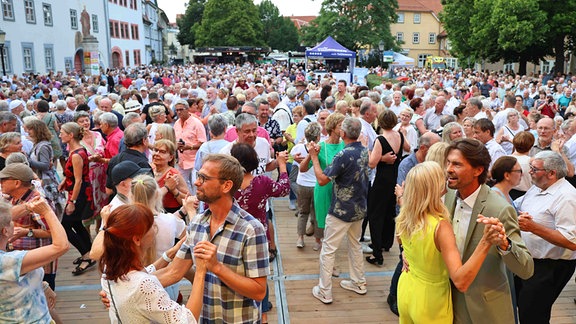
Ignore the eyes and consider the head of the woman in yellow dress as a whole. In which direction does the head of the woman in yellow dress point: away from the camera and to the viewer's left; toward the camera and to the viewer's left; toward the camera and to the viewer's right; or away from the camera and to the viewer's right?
away from the camera and to the viewer's right

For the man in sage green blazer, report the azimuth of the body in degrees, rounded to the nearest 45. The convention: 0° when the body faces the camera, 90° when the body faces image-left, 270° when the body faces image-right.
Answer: approximately 45°

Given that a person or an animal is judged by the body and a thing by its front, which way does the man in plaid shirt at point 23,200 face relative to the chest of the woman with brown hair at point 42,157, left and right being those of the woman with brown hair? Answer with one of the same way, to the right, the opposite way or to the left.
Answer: the same way

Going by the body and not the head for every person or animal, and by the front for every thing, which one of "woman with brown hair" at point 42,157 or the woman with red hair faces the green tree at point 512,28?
the woman with red hair

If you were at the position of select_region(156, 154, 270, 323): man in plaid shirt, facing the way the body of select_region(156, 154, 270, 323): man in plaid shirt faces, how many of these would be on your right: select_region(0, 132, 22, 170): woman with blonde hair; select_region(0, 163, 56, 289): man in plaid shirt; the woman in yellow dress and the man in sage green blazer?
2

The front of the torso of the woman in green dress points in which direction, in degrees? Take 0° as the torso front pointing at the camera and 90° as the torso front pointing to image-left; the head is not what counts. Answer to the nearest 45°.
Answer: approximately 315°

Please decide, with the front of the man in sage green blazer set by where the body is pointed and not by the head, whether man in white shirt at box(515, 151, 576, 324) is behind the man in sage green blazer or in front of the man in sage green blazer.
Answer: behind

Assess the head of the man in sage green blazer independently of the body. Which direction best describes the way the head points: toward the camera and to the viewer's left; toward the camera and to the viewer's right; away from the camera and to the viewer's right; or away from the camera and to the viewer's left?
toward the camera and to the viewer's left

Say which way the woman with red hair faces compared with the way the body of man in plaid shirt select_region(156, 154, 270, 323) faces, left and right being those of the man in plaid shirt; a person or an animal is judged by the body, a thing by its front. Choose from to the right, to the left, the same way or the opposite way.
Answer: the opposite way

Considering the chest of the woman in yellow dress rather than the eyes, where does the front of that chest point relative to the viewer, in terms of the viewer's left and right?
facing away from the viewer and to the right of the viewer

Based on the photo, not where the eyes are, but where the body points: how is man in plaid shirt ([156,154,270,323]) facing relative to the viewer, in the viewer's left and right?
facing the viewer and to the left of the viewer

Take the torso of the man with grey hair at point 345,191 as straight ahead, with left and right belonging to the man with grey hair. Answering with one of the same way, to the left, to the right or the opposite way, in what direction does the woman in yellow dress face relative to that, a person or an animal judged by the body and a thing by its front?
to the right

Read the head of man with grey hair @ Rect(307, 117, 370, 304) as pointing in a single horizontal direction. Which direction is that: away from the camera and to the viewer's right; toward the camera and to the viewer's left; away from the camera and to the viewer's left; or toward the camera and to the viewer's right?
away from the camera and to the viewer's left

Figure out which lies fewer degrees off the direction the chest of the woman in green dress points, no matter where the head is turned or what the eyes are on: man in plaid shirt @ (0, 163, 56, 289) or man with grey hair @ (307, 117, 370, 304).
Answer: the man with grey hair

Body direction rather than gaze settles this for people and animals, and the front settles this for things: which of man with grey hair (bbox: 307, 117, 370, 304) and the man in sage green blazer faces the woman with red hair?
the man in sage green blazer
